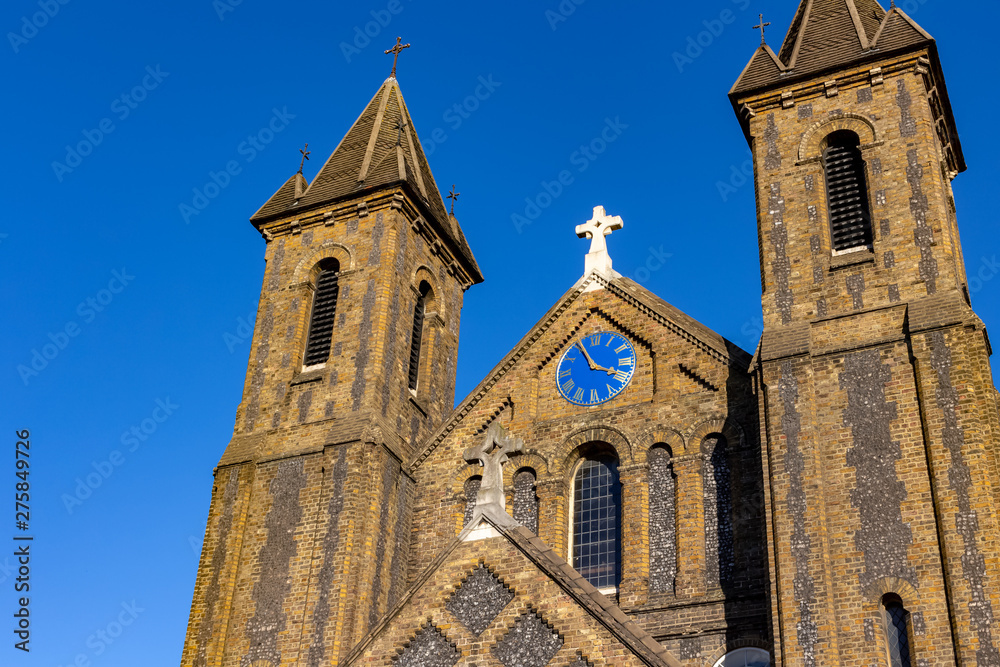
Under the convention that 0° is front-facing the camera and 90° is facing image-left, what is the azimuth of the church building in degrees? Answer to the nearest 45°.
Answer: approximately 45°
